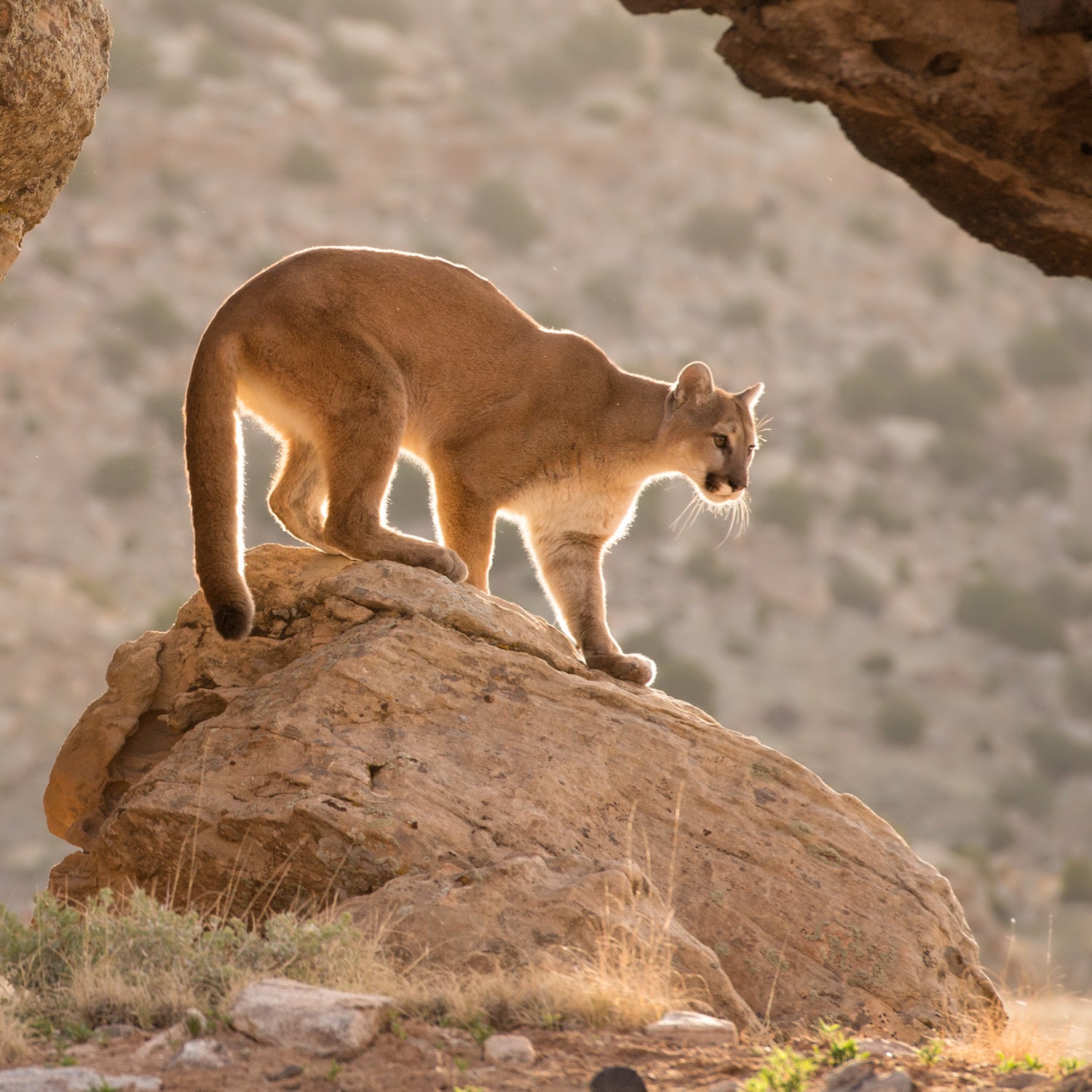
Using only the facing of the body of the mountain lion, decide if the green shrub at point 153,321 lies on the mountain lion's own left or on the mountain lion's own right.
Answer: on the mountain lion's own left

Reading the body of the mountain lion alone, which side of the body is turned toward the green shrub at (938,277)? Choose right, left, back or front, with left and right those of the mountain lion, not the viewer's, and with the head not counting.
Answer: left

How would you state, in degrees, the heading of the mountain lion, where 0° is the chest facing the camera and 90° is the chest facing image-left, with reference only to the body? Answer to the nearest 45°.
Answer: approximately 270°

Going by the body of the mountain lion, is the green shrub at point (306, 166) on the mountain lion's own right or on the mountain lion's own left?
on the mountain lion's own left

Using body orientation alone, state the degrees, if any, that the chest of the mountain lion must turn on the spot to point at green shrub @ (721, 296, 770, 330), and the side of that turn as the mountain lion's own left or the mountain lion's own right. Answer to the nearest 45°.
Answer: approximately 90° to the mountain lion's own left

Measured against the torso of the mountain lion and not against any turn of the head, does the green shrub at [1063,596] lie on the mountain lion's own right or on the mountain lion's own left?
on the mountain lion's own left

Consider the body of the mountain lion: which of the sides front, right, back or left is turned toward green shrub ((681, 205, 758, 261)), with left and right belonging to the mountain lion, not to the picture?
left

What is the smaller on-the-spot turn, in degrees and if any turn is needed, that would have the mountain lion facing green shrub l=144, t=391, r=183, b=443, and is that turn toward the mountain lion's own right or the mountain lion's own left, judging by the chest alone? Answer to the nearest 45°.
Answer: approximately 90° to the mountain lion's own left

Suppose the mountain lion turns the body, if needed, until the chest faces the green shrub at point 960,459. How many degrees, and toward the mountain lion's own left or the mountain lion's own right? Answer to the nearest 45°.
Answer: approximately 90° to the mountain lion's own left

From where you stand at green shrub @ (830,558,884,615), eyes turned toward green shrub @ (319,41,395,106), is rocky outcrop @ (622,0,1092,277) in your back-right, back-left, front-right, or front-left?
back-left

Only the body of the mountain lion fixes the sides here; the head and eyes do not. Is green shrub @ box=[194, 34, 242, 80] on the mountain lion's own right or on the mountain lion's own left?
on the mountain lion's own left
